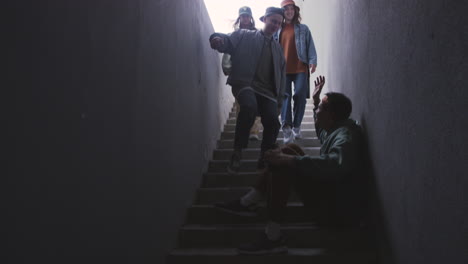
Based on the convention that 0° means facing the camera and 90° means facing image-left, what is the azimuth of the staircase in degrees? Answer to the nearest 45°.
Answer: approximately 0°
